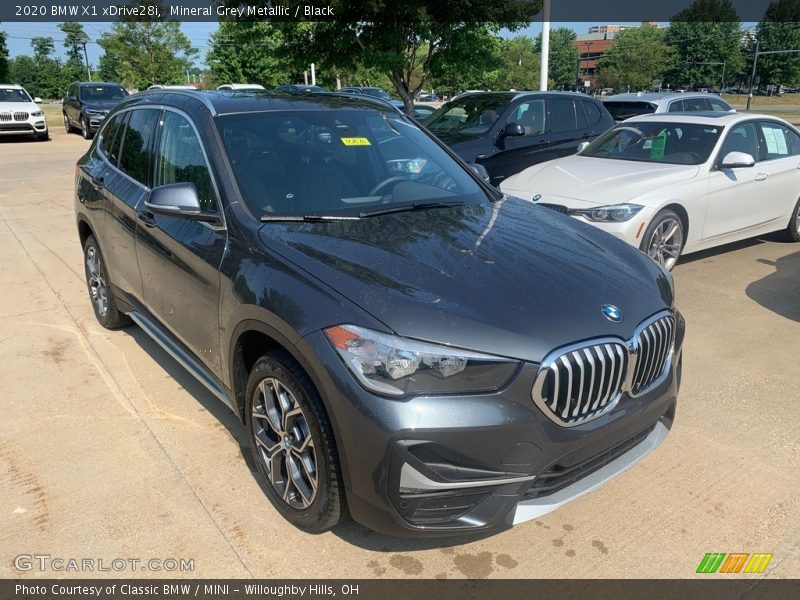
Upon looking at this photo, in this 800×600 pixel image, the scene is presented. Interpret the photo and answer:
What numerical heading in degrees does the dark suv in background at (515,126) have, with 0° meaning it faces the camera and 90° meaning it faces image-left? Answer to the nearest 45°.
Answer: approximately 45°

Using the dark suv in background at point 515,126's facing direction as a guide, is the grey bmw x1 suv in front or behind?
in front

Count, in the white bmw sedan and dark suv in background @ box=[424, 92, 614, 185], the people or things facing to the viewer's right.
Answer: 0

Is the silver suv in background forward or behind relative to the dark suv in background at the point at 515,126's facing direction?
behind

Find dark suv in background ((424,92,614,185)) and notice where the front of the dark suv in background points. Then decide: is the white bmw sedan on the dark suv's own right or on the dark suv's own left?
on the dark suv's own left

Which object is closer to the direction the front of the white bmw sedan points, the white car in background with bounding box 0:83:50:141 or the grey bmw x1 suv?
the grey bmw x1 suv

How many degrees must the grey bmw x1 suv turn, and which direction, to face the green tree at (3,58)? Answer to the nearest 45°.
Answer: approximately 180°

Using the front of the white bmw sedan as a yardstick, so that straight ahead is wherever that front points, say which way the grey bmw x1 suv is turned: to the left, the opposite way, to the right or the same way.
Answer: to the left

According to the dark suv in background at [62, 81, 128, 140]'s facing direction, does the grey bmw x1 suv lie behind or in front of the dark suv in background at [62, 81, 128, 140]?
in front

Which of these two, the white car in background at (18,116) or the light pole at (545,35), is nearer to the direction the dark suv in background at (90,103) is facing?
the light pole

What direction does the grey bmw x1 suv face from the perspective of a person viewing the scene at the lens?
facing the viewer and to the right of the viewer

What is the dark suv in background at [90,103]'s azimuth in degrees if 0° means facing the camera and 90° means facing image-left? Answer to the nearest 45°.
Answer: approximately 315°

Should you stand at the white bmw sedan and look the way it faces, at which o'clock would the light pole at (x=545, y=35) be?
The light pole is roughly at 4 o'clock from the white bmw sedan.
